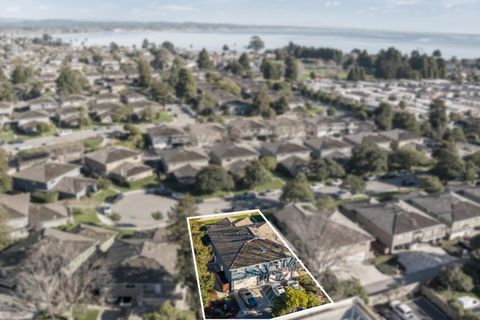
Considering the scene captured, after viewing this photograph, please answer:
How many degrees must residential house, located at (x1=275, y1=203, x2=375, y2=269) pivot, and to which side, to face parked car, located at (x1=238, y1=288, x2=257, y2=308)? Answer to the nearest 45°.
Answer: approximately 45° to its right

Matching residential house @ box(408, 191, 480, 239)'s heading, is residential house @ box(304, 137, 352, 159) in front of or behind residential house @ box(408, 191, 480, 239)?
behind

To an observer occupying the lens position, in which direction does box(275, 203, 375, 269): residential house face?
facing the viewer and to the right of the viewer

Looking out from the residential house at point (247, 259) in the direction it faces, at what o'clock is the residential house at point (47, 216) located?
the residential house at point (47, 216) is roughly at 5 o'clock from the residential house at point (247, 259).

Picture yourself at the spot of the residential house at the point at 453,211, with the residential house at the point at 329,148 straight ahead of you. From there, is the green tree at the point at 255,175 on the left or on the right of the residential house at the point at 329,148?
left

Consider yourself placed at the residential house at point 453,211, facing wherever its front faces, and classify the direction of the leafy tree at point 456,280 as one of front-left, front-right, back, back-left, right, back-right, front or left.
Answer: front-right

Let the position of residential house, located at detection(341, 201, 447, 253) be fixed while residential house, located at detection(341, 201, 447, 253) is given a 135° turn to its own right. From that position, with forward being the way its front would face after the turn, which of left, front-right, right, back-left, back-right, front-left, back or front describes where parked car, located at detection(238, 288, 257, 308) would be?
left

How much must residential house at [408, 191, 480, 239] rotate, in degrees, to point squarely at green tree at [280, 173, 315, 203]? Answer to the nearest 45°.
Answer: approximately 135° to its right

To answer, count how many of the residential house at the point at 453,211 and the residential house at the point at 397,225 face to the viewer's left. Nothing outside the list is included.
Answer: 0

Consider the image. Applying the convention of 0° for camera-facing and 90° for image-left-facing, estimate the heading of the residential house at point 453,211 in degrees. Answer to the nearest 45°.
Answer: approximately 315°

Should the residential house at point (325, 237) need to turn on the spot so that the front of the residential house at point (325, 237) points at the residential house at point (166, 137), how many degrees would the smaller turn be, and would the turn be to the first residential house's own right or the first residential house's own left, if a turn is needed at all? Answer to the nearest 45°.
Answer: approximately 180°

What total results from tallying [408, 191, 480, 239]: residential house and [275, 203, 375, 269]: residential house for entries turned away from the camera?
0

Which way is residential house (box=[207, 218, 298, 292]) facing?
toward the camera

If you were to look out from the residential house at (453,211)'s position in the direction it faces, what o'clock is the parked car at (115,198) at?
The parked car is roughly at 4 o'clock from the residential house.
